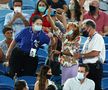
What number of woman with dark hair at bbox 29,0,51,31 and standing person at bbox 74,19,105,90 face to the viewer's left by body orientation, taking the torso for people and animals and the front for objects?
1

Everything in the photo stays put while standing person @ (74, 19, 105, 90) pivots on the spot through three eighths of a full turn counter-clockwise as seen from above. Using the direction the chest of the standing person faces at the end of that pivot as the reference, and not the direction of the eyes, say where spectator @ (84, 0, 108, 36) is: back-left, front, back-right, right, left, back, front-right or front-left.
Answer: back-left

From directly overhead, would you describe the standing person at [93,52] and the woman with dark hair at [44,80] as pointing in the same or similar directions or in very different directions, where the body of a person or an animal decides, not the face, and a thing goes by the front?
very different directions

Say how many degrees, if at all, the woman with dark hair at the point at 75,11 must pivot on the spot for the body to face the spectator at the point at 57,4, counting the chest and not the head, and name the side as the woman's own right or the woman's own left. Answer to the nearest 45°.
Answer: approximately 90° to the woman's own right

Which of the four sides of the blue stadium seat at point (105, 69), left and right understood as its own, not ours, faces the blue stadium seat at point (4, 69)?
right

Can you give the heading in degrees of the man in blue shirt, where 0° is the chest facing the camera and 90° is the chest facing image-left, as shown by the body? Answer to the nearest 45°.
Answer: approximately 315°

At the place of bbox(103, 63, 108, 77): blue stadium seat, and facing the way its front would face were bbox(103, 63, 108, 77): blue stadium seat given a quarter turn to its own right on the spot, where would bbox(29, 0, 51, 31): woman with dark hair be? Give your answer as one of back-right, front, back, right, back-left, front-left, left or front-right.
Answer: front

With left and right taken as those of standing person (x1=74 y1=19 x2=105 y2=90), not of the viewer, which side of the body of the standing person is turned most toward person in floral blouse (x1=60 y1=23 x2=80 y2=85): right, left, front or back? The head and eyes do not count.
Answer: front

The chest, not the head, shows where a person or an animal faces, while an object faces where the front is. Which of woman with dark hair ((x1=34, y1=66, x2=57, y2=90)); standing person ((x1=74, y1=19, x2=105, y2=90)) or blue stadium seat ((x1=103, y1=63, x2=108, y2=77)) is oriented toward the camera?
the blue stadium seat

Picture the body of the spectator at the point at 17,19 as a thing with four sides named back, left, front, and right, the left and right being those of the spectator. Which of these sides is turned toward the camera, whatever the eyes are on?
front

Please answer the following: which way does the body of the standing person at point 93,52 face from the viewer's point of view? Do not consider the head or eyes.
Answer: to the viewer's left
